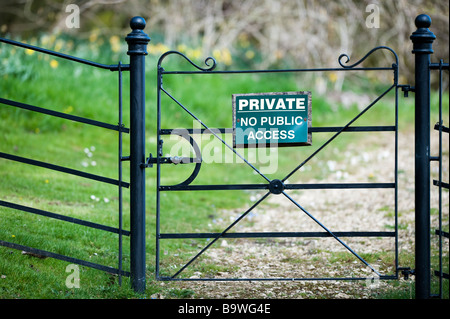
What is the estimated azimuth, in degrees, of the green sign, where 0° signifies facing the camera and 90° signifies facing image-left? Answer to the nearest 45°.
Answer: approximately 0°

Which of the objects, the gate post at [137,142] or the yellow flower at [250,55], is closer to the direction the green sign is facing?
the gate post

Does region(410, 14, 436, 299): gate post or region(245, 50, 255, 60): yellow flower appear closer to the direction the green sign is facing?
the gate post

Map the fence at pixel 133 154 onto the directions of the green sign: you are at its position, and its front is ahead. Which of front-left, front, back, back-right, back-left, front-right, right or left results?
right

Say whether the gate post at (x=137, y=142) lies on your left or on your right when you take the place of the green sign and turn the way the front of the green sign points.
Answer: on your right

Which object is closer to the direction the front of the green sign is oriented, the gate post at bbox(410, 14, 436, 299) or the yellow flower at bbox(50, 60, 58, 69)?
the gate post

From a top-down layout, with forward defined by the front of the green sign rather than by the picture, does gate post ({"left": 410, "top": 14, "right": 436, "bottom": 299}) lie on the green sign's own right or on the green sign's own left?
on the green sign's own left

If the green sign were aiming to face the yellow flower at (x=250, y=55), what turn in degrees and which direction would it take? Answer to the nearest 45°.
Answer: approximately 180°

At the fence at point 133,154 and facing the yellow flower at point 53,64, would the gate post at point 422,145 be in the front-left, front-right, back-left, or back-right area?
back-right

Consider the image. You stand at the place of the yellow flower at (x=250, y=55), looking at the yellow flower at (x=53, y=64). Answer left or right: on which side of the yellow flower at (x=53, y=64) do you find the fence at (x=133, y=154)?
left

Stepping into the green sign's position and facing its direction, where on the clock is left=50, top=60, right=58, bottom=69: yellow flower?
The yellow flower is roughly at 5 o'clock from the green sign.
